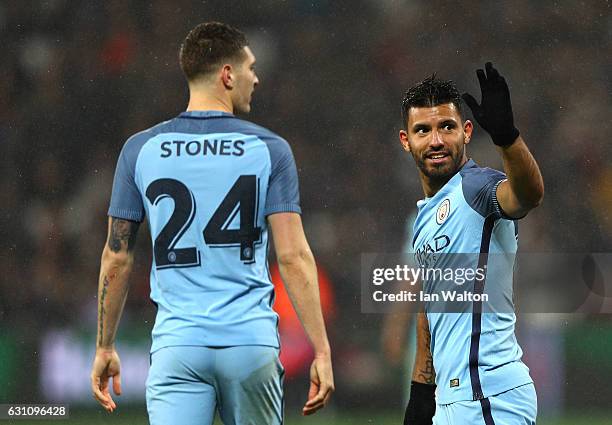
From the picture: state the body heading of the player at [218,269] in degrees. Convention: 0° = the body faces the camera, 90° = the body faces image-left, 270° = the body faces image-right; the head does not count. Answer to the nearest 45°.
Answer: approximately 180°
